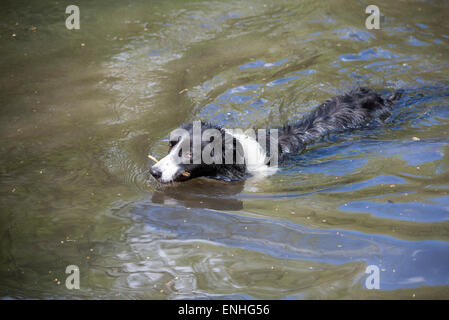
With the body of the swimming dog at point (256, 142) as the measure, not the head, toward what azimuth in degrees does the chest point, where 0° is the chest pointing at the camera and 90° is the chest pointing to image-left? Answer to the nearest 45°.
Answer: approximately 45°
